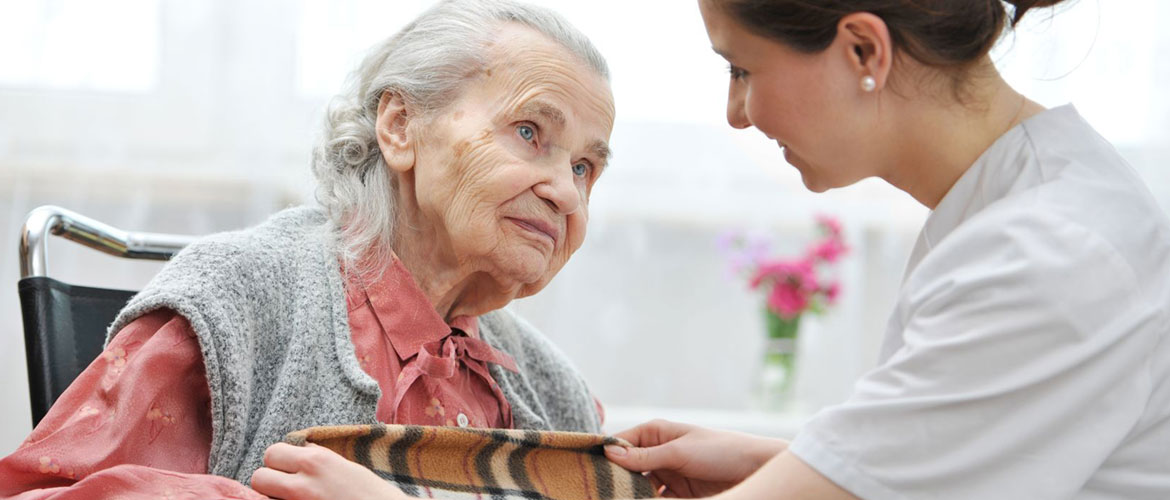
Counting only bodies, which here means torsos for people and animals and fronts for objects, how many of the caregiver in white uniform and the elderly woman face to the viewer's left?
1

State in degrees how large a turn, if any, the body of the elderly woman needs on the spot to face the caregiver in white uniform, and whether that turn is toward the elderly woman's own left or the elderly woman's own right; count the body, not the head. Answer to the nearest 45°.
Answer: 0° — they already face them

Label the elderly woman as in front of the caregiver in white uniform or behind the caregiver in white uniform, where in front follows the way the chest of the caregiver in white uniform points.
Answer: in front

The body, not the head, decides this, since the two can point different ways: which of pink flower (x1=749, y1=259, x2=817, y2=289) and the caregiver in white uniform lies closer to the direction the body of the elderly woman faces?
the caregiver in white uniform

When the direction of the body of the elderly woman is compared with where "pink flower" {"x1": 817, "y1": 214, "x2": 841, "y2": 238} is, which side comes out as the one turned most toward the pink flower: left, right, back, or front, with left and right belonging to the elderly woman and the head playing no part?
left

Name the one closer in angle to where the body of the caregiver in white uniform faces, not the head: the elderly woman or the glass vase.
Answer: the elderly woman

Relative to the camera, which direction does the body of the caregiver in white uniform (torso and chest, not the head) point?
to the viewer's left

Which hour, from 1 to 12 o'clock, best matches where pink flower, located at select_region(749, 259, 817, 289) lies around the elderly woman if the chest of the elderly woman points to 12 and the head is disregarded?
The pink flower is roughly at 9 o'clock from the elderly woman.

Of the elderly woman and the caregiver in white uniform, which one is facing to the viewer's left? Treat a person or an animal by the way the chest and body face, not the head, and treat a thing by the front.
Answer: the caregiver in white uniform

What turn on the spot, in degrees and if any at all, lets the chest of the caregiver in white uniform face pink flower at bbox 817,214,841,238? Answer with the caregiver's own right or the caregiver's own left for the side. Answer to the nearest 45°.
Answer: approximately 90° to the caregiver's own right

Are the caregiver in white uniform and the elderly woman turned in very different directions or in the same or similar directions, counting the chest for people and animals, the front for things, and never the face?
very different directions

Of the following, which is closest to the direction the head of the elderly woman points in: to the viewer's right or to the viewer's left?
to the viewer's right

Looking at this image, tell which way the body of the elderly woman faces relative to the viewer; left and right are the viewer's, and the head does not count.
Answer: facing the viewer and to the right of the viewer

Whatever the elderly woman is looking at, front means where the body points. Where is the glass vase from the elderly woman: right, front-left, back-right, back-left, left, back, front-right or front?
left

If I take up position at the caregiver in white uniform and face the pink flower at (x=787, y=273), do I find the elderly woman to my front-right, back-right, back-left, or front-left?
front-left
